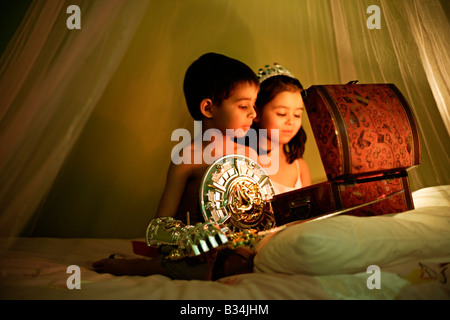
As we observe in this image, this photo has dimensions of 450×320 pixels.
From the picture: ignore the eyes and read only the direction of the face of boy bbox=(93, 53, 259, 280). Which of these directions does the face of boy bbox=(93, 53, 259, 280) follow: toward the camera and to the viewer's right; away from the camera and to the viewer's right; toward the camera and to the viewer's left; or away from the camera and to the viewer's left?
toward the camera and to the viewer's right

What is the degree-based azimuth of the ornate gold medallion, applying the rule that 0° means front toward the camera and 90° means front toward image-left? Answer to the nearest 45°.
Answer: approximately 315°

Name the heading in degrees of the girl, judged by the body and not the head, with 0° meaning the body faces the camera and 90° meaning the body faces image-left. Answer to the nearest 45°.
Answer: approximately 315°
